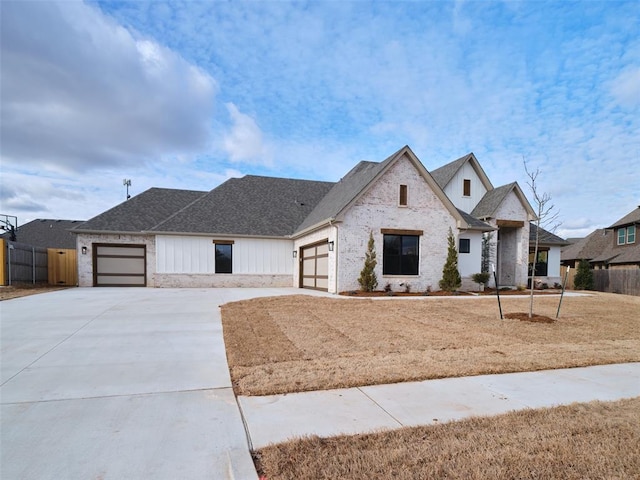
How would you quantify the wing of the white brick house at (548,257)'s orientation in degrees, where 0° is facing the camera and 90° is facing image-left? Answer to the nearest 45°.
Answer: approximately 0°
